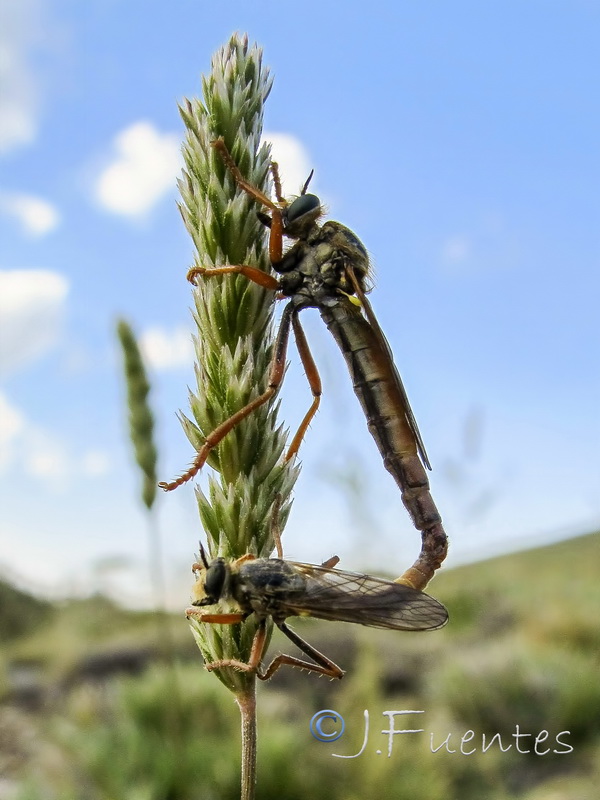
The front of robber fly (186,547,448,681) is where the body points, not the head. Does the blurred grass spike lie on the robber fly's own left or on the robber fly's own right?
on the robber fly's own right

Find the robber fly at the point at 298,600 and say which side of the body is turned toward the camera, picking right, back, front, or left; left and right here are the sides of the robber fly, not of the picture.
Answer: left
